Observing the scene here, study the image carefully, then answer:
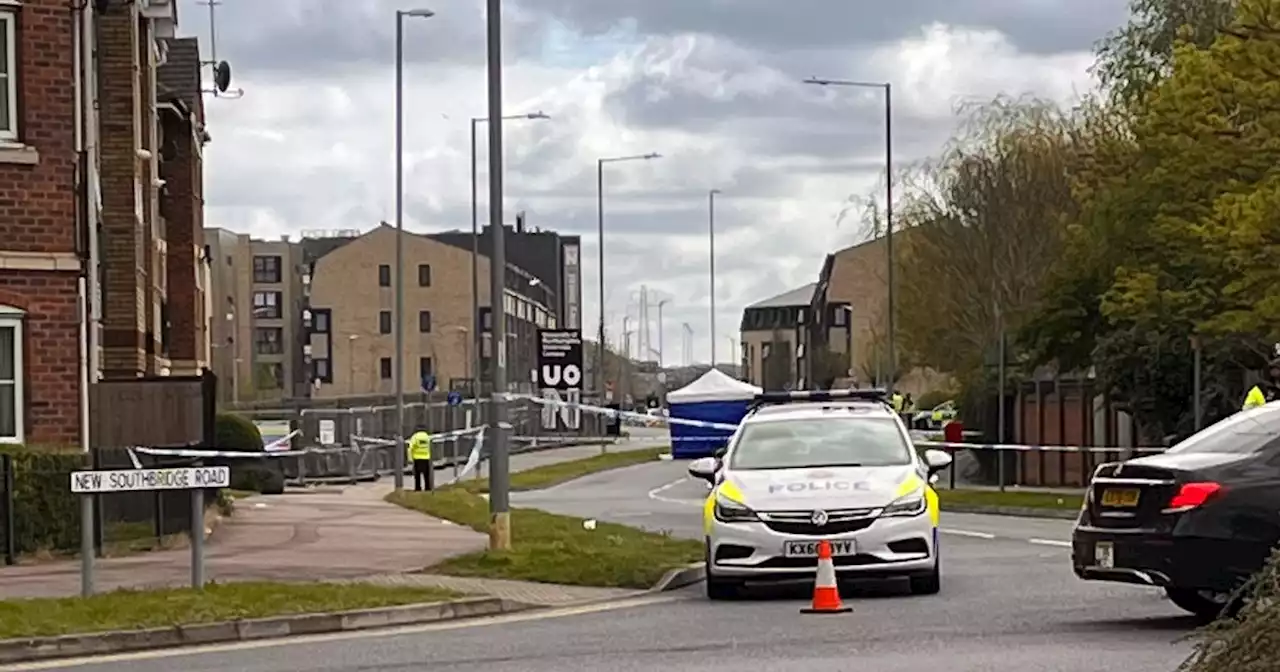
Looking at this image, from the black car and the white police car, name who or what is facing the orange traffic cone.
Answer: the white police car

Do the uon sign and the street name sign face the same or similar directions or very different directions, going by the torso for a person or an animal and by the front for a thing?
same or similar directions

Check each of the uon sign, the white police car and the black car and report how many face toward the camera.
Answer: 2

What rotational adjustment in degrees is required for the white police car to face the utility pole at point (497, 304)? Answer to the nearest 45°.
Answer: approximately 135° to its right

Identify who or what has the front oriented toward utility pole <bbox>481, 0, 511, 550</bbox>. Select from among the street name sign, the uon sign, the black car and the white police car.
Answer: the uon sign

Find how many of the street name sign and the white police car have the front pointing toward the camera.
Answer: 2

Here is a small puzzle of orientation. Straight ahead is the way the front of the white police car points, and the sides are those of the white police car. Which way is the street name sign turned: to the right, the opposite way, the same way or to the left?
the same way

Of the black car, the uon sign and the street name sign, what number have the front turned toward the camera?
2

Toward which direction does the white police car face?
toward the camera

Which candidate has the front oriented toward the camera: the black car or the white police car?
the white police car

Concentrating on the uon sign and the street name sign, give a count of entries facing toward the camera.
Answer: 2

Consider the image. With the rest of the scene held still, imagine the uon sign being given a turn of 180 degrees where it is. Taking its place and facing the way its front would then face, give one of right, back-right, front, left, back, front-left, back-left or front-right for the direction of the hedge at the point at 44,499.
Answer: back-left

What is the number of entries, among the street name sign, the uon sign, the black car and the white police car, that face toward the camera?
3

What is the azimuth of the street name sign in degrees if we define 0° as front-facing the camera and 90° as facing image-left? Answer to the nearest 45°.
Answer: approximately 0°

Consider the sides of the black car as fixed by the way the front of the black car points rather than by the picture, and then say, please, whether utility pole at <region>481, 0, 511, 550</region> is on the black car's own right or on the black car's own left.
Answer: on the black car's own left

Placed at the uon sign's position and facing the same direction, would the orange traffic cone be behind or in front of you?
in front

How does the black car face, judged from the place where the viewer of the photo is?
facing away from the viewer and to the right of the viewer

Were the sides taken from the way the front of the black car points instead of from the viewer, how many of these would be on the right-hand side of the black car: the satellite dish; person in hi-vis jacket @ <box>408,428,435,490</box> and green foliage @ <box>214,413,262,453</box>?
0

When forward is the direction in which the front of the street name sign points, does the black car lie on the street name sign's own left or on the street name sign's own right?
on the street name sign's own left
